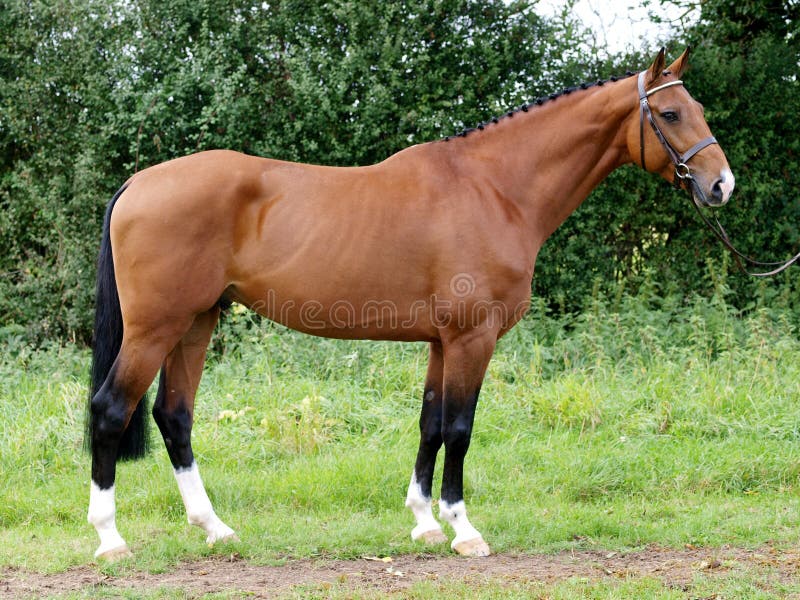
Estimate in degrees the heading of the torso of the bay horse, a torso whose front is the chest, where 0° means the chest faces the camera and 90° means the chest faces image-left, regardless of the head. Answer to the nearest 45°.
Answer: approximately 270°
